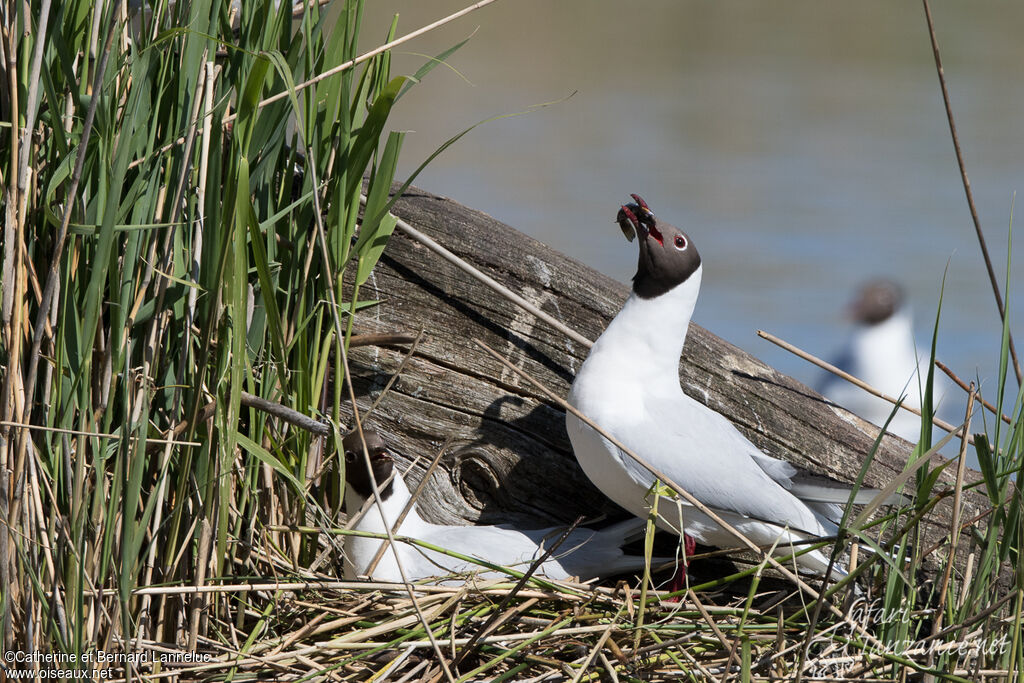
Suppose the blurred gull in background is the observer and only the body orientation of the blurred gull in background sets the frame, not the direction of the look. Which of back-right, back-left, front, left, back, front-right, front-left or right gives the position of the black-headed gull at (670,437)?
front-right

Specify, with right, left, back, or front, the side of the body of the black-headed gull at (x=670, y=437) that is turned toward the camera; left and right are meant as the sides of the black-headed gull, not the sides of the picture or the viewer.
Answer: left

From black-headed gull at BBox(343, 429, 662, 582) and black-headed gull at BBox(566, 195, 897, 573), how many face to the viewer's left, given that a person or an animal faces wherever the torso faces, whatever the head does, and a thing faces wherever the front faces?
2

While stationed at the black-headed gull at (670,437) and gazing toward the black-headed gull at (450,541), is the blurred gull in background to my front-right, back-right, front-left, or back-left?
back-right

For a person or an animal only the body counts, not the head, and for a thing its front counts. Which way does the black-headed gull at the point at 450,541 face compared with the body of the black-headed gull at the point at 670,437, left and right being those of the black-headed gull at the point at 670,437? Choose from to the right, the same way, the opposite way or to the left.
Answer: the same way

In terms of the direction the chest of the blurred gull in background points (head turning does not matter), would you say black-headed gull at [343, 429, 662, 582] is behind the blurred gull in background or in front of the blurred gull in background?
in front

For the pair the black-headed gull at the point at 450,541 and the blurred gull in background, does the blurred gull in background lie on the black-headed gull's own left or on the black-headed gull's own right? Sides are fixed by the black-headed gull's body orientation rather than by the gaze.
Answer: on the black-headed gull's own right

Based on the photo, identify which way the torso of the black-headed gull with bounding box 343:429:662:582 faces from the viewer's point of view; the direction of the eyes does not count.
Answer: to the viewer's left
